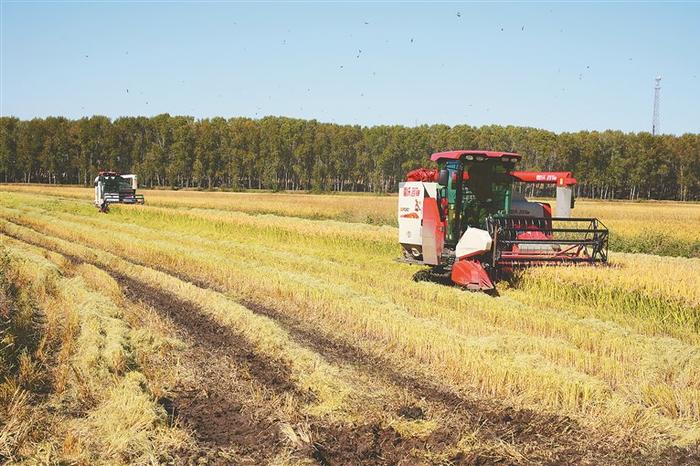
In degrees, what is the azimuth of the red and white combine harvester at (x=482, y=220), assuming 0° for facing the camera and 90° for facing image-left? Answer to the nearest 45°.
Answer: approximately 315°

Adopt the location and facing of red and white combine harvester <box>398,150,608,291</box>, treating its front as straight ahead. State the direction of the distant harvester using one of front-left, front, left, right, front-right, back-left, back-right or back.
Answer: back

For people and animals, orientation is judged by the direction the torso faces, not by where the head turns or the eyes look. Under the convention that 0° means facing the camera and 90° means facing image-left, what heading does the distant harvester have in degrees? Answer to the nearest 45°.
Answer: approximately 315°
